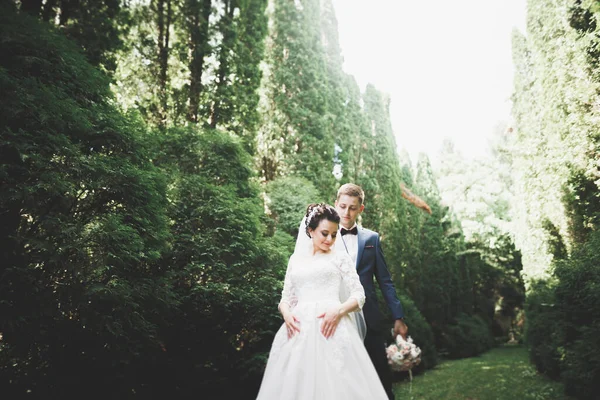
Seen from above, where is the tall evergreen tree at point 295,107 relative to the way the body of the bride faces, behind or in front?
behind

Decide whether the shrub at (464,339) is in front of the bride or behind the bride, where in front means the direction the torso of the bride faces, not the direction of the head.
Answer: behind

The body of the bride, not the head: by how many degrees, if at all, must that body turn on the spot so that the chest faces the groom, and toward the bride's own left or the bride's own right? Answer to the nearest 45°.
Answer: approximately 135° to the bride's own left

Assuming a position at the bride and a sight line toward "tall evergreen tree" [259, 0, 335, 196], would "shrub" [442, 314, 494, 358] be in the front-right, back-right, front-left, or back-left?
front-right

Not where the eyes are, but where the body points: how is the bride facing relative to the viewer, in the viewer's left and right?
facing the viewer
